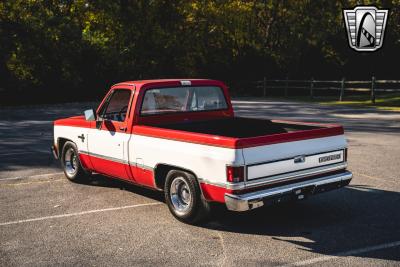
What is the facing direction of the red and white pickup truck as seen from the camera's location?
facing away from the viewer and to the left of the viewer
